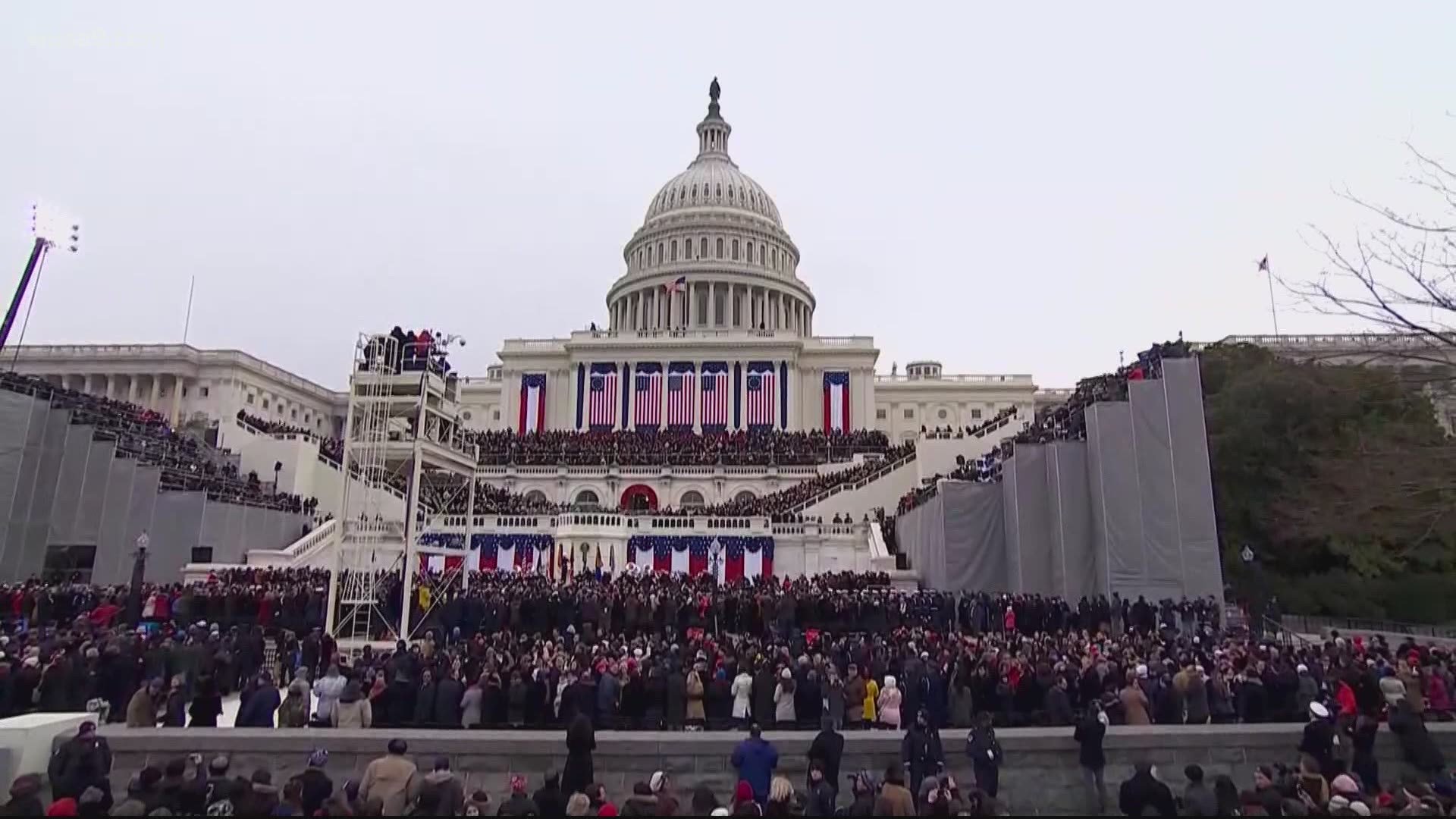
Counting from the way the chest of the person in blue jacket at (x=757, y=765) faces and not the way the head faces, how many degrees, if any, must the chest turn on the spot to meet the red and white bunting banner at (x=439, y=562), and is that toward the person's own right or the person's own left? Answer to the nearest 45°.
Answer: approximately 45° to the person's own left

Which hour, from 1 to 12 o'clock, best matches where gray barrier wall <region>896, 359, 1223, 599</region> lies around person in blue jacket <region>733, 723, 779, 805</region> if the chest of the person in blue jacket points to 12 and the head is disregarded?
The gray barrier wall is roughly at 1 o'clock from the person in blue jacket.

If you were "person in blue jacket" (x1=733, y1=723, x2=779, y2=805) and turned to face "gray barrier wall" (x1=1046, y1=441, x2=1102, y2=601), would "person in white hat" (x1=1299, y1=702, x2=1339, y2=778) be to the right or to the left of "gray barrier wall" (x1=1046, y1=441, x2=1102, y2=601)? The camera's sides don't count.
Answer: right

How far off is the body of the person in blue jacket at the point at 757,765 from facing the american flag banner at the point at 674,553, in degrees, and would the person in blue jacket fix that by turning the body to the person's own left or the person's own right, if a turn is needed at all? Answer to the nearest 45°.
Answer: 0° — they already face it

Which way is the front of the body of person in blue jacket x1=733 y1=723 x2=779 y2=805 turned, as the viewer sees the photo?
away from the camera

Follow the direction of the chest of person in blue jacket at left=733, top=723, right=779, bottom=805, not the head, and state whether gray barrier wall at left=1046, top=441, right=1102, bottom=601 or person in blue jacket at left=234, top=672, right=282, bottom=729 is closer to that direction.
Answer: the gray barrier wall

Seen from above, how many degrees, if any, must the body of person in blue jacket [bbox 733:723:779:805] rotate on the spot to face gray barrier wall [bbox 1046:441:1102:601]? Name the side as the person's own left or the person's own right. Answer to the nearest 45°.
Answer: approximately 45° to the person's own right

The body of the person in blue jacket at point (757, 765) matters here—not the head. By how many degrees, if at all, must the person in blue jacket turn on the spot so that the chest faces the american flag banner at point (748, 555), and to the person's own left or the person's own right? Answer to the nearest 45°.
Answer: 0° — they already face it

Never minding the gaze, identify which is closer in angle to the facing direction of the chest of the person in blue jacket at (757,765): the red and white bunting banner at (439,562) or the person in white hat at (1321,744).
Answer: the red and white bunting banner
